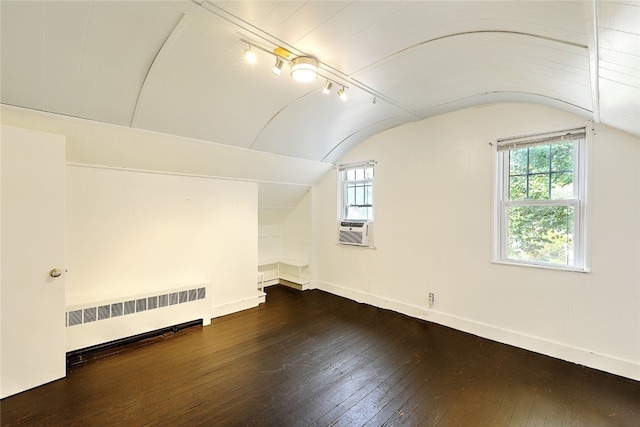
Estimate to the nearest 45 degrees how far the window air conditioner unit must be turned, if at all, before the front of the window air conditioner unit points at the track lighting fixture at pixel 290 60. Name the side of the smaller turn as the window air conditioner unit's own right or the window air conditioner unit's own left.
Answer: approximately 45° to the window air conditioner unit's own left

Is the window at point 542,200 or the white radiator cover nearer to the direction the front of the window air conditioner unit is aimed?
the white radiator cover

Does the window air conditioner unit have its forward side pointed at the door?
yes

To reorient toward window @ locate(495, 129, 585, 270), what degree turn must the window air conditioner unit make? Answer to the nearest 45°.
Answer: approximately 90° to its left

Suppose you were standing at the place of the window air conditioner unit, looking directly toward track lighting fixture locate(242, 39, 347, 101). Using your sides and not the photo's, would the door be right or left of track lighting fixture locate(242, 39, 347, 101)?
right

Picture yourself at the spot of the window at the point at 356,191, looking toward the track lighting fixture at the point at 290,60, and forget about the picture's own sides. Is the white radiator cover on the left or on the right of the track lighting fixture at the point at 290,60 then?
right

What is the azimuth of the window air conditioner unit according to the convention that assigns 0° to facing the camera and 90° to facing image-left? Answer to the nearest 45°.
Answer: approximately 45°

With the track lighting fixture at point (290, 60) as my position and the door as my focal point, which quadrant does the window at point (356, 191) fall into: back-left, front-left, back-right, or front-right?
back-right
